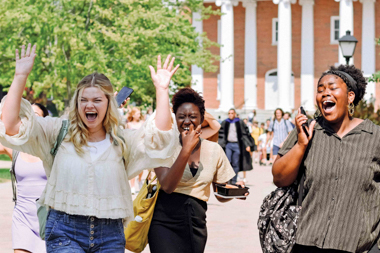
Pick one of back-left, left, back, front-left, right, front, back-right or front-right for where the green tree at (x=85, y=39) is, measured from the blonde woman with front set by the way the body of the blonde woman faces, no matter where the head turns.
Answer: back

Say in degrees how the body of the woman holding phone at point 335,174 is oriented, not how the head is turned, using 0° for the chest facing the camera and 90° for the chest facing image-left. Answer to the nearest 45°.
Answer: approximately 45°

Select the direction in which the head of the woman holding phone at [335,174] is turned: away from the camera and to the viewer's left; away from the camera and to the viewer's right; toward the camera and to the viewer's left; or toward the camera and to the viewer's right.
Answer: toward the camera and to the viewer's left

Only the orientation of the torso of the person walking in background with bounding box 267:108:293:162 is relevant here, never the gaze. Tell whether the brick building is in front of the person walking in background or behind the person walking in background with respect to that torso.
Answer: behind

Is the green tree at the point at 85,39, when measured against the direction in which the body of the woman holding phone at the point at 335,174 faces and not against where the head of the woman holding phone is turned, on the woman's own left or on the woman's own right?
on the woman's own right

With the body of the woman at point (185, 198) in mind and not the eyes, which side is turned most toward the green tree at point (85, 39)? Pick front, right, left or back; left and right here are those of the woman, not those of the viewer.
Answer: back

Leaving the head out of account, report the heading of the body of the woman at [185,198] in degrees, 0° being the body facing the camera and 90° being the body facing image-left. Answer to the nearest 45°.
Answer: approximately 0°

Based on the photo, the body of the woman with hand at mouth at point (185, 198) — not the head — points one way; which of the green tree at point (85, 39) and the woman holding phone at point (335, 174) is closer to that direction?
the woman holding phone
